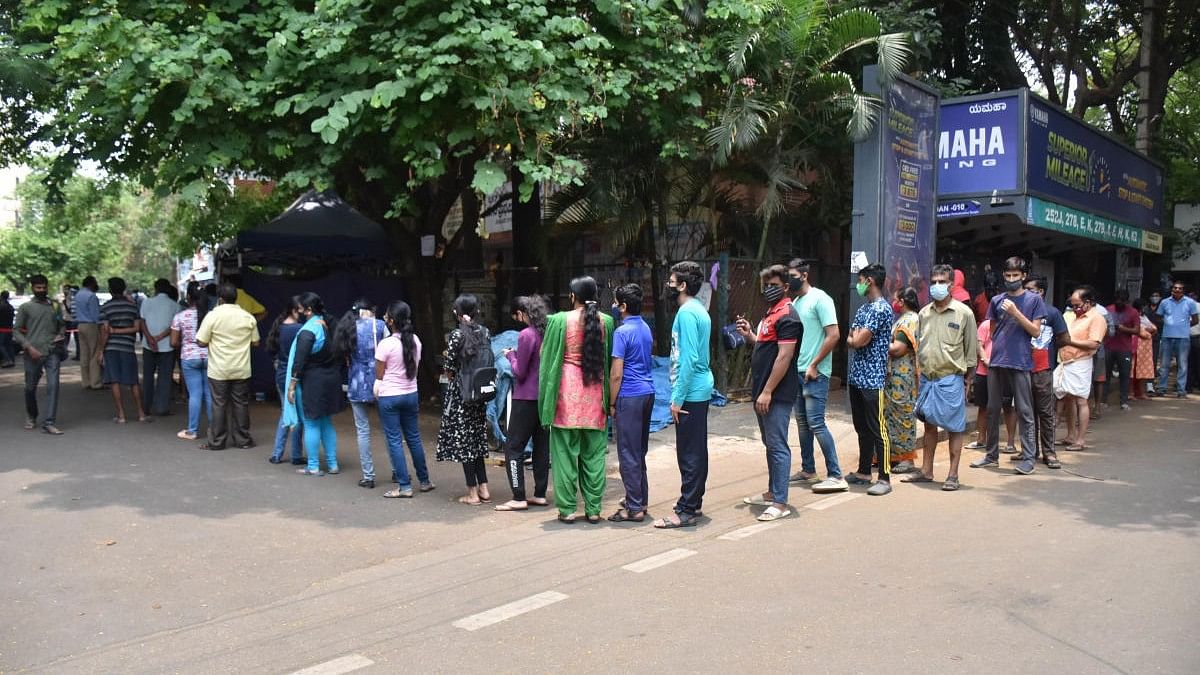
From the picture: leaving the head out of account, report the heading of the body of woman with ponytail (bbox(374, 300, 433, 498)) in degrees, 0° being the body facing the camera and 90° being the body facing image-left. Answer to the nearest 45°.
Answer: approximately 135°

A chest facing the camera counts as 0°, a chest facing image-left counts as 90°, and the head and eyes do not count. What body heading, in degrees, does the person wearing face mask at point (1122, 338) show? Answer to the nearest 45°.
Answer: approximately 0°

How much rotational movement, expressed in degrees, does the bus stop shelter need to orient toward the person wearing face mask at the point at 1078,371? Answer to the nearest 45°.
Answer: approximately 45° to its right

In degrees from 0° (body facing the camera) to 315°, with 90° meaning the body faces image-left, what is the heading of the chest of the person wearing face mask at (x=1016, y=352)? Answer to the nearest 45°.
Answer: approximately 45°

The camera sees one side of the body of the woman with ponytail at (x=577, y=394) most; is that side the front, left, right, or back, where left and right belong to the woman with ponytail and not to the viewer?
back

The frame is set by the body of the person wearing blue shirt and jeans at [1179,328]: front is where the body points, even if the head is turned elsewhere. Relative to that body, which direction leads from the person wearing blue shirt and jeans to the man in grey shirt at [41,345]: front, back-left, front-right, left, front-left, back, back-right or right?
front-right

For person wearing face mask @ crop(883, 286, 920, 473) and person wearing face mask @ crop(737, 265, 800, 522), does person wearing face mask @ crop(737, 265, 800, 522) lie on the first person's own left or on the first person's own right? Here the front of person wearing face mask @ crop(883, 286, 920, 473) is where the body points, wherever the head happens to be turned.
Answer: on the first person's own left

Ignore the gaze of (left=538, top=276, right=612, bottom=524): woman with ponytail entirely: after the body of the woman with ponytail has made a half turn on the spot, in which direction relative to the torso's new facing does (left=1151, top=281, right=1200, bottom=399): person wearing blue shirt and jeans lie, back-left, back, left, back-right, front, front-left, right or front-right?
back-left

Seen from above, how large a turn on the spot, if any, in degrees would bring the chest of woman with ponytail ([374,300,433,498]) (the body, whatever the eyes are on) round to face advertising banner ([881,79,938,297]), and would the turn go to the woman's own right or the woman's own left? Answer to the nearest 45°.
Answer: approximately 90° to the woman's own right

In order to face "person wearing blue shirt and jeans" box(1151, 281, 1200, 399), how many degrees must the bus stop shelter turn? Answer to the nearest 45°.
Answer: approximately 90° to its left

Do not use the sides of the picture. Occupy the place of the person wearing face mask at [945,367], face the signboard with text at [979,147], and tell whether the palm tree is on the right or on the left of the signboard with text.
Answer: left
